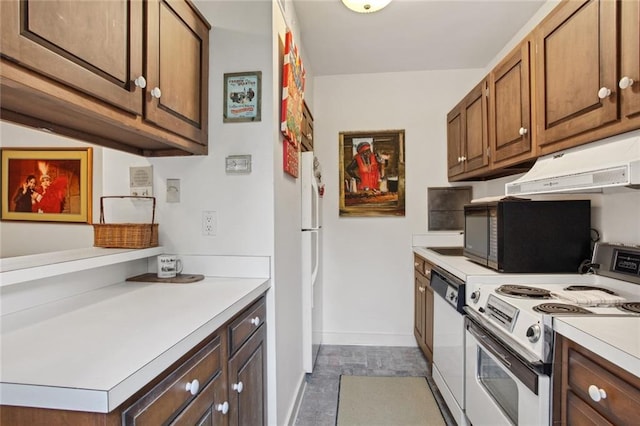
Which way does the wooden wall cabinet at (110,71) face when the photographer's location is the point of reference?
facing the viewer and to the right of the viewer

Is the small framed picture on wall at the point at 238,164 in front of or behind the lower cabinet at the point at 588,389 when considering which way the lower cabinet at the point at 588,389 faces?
in front

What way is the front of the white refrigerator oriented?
to the viewer's right

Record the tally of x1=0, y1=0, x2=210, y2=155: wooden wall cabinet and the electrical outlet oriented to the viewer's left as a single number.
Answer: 0

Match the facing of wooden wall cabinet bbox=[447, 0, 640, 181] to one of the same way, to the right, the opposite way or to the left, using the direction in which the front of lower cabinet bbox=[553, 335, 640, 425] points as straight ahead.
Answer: the same way

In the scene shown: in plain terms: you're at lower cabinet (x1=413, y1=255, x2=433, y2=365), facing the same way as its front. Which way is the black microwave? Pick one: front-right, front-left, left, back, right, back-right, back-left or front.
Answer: back-left

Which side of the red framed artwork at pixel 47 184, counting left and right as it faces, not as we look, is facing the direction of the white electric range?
left

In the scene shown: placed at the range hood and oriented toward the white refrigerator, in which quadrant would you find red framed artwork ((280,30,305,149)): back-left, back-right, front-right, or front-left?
front-left

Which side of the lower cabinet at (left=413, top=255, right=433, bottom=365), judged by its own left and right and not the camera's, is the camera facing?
left

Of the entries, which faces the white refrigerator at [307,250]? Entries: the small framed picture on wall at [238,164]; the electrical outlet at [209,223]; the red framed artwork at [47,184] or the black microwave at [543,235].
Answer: the black microwave

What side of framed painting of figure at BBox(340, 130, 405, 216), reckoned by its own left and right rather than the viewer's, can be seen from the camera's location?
front

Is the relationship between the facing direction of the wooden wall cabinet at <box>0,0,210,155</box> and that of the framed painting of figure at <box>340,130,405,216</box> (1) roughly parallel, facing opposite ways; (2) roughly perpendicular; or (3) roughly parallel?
roughly perpendicular

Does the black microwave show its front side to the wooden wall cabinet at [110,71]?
no
